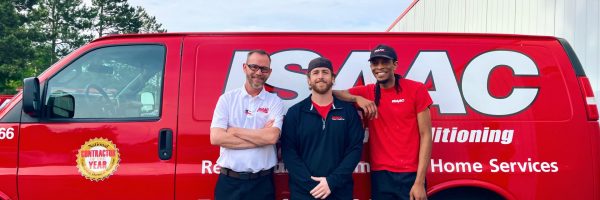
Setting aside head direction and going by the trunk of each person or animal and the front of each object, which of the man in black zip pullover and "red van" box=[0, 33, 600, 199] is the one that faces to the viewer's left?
the red van

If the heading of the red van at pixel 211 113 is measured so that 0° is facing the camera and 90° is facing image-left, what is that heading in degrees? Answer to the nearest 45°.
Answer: approximately 90°

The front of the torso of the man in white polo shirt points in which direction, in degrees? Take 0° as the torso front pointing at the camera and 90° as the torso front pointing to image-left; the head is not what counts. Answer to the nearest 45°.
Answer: approximately 0°

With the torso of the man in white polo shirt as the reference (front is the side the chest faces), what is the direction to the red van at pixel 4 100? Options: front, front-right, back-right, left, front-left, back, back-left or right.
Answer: back-right

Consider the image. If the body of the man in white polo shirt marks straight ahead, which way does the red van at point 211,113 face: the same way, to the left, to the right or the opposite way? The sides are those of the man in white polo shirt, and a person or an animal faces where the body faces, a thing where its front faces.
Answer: to the right

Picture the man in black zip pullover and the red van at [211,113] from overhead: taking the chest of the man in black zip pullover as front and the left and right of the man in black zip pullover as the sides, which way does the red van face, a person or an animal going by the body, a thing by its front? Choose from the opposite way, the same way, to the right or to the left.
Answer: to the right

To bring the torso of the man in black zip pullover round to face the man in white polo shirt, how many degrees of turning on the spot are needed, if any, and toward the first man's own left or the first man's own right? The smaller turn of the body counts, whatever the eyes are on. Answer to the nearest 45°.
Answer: approximately 90° to the first man's own right

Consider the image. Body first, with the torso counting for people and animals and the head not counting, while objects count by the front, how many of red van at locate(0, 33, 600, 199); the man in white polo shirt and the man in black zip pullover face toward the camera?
2

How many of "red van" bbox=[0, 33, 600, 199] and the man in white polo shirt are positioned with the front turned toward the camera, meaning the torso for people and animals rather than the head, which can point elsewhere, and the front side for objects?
1

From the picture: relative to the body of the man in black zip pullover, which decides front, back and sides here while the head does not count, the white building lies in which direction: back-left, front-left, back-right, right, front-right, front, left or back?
back-left
